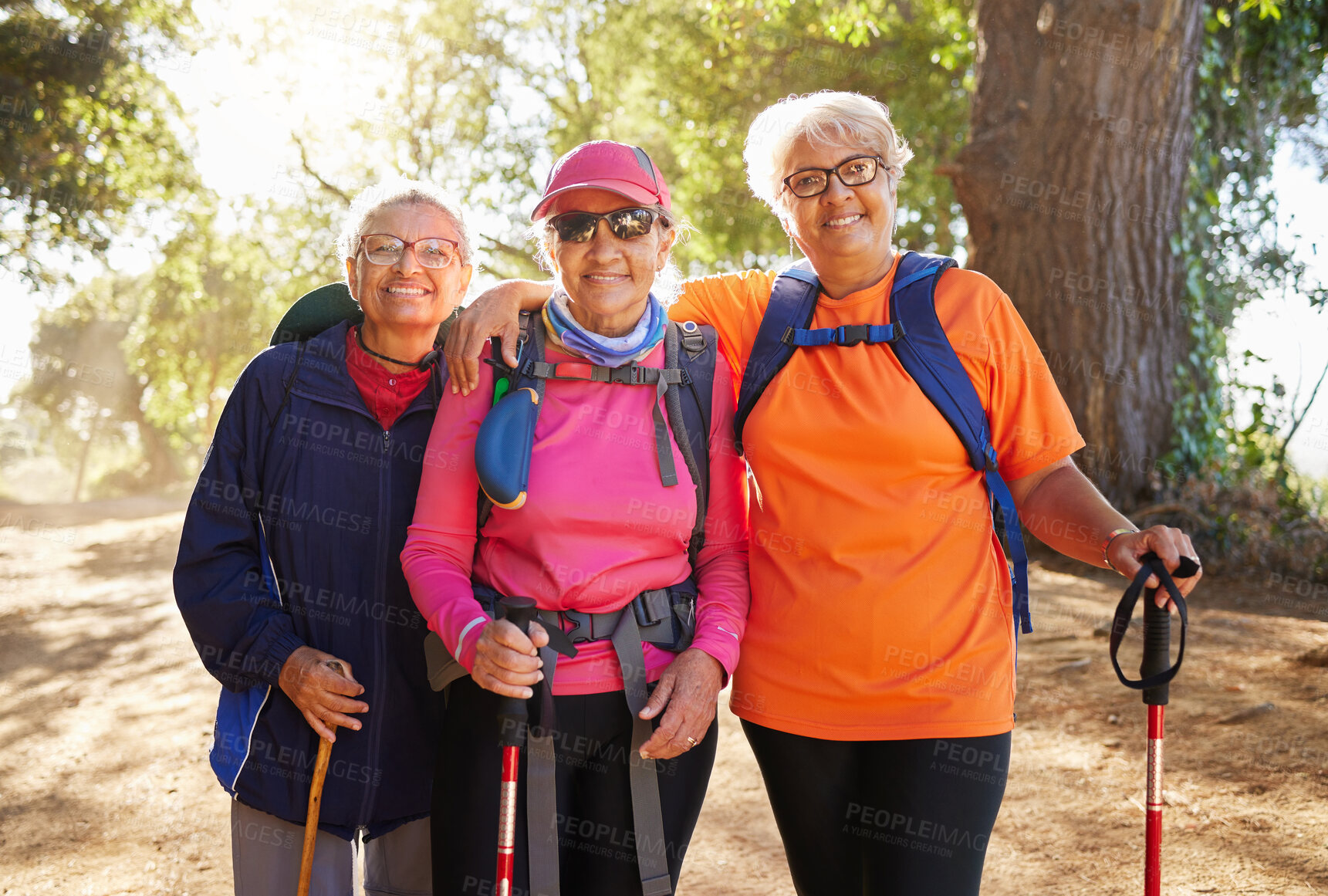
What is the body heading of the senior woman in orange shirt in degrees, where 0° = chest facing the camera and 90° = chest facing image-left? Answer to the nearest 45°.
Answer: approximately 0°

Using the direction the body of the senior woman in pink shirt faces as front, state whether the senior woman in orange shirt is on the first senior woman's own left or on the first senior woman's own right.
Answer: on the first senior woman's own left

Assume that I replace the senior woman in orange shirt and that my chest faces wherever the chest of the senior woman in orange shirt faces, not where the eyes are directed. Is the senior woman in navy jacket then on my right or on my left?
on my right

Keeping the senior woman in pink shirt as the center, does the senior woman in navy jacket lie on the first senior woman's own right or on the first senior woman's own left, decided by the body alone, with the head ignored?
on the first senior woman's own right

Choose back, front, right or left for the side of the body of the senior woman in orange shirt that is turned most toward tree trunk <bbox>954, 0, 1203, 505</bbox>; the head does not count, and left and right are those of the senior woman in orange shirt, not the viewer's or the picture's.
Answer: back

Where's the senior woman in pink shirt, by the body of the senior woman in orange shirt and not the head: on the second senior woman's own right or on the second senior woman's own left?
on the second senior woman's own right

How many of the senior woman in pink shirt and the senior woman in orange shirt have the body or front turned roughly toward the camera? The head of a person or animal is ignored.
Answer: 2

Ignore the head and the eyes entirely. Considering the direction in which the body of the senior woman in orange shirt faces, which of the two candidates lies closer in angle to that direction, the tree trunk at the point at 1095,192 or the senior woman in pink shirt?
the senior woman in pink shirt

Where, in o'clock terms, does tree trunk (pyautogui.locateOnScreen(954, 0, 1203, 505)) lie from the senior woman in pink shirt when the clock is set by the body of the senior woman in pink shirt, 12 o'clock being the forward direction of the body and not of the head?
The tree trunk is roughly at 7 o'clock from the senior woman in pink shirt.
